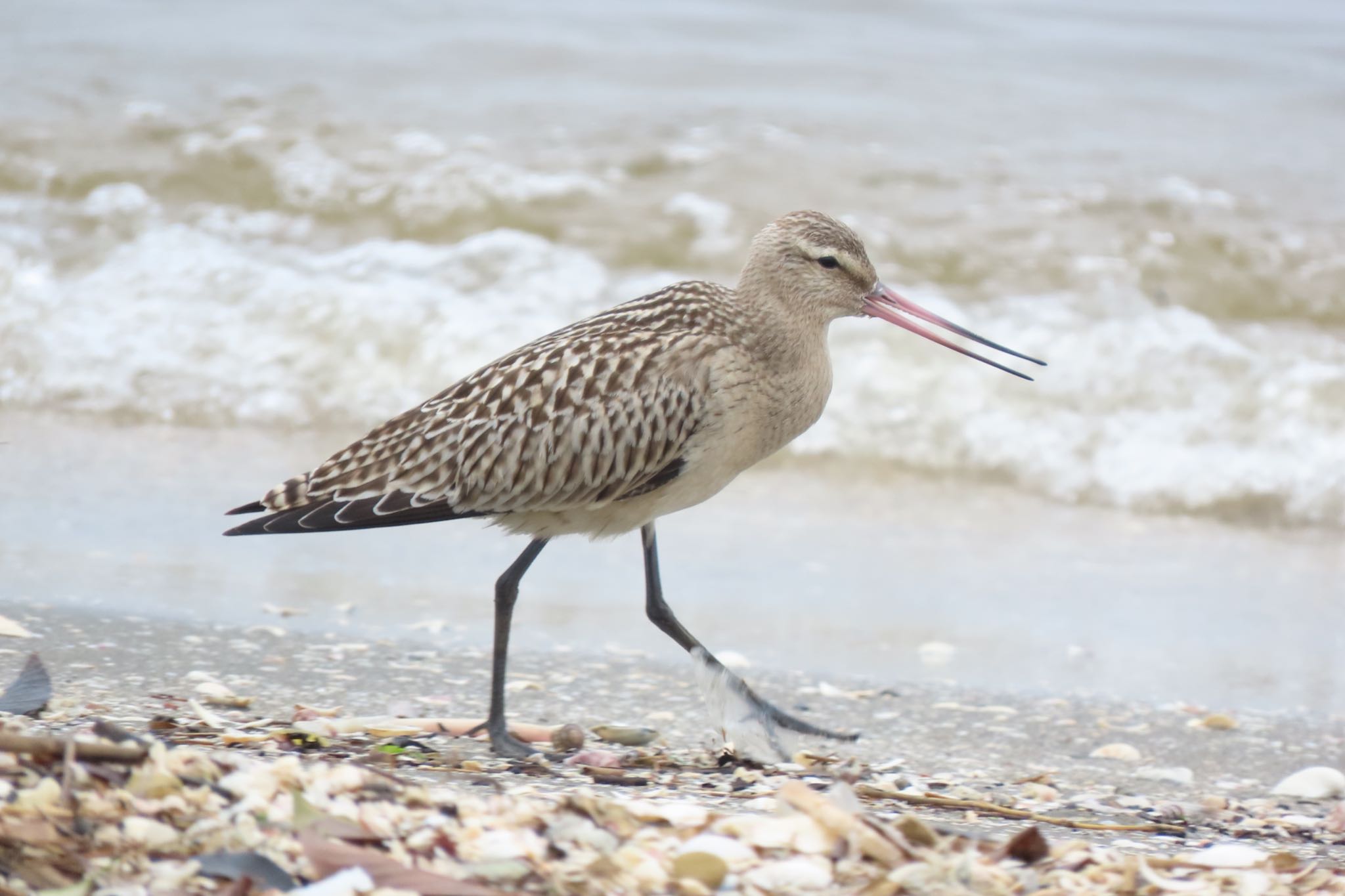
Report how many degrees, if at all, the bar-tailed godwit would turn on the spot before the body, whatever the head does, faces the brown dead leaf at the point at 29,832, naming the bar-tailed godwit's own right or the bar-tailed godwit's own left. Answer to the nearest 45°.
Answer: approximately 135° to the bar-tailed godwit's own right

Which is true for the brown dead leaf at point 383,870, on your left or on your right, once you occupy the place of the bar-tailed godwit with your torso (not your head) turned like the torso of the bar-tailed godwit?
on your right

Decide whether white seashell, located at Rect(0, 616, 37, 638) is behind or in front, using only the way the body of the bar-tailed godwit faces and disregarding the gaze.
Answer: behind

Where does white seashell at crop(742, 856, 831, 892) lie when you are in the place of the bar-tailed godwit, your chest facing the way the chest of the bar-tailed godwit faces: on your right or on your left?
on your right

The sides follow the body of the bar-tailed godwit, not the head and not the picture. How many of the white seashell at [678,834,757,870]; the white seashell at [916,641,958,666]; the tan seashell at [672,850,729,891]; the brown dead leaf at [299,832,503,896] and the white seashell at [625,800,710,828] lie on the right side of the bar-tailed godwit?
4

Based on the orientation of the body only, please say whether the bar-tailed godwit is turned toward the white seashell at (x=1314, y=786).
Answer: yes

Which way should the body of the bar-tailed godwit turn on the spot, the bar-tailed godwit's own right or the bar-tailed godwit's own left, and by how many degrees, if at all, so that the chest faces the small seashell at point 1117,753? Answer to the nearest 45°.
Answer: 0° — it already faces it

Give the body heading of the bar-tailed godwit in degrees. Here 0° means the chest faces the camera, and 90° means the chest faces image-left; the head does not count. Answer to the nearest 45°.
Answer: approximately 270°

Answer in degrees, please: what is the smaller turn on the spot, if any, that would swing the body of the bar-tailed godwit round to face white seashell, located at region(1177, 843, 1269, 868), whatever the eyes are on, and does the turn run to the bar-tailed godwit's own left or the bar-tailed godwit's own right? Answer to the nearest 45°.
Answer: approximately 45° to the bar-tailed godwit's own right

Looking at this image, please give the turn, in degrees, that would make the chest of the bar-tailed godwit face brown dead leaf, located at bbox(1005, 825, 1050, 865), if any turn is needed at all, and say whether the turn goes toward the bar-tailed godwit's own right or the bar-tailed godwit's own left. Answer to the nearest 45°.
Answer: approximately 45° to the bar-tailed godwit's own right

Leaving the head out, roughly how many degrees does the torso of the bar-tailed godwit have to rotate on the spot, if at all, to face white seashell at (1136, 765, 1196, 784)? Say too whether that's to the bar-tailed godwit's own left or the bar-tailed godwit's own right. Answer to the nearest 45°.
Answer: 0° — it already faces it
